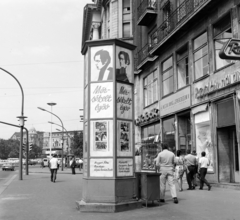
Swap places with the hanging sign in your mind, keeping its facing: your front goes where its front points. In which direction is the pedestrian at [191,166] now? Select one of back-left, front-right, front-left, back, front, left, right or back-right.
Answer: back

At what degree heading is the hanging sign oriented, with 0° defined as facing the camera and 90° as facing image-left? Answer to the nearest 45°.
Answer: approximately 0°

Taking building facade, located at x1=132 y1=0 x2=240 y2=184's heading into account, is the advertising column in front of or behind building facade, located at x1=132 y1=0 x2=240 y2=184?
in front

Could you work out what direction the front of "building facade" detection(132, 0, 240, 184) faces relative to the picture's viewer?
facing the viewer and to the left of the viewer

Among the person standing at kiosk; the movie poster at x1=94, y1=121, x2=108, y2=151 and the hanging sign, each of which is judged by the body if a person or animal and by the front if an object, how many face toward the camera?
2

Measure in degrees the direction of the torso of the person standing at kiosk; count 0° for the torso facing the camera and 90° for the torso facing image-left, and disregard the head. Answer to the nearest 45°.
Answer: approximately 180°
